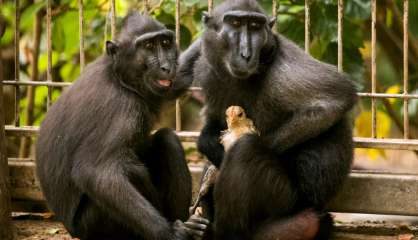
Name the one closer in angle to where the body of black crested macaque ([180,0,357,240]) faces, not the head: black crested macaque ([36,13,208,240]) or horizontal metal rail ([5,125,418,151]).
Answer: the black crested macaque

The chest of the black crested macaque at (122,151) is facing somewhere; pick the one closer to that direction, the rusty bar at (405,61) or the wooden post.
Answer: the rusty bar

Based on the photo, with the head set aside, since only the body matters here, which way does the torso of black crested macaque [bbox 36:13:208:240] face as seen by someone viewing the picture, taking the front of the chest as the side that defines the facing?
to the viewer's right

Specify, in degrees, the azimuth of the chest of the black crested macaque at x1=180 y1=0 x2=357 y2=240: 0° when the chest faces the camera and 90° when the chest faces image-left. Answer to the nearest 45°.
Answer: approximately 45°

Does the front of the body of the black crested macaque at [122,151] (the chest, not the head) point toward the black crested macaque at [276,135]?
yes

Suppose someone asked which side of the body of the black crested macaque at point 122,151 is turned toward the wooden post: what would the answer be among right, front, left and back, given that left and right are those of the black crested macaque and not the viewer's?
back

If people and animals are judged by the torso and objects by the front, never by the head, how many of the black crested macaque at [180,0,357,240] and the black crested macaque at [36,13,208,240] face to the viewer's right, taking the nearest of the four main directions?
1
